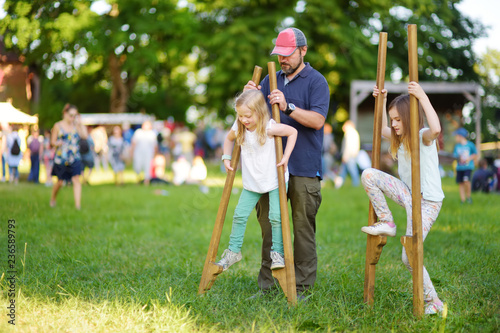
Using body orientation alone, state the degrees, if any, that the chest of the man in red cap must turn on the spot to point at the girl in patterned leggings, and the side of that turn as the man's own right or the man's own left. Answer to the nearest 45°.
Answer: approximately 90° to the man's own left

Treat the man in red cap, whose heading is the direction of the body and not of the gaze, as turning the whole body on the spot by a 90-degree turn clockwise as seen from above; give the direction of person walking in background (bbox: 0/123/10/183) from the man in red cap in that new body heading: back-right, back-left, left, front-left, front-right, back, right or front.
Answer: front

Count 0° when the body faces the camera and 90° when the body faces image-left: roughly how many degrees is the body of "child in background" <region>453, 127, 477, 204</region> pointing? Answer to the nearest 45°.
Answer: approximately 45°

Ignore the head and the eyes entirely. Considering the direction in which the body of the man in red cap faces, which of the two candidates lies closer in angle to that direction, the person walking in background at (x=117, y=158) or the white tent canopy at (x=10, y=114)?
the white tent canopy

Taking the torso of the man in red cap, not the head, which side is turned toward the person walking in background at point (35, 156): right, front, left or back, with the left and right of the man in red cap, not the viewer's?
right

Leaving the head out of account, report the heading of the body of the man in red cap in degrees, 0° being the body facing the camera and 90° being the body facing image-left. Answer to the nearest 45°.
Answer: approximately 45°

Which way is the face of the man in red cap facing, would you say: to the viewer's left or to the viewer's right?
to the viewer's left
